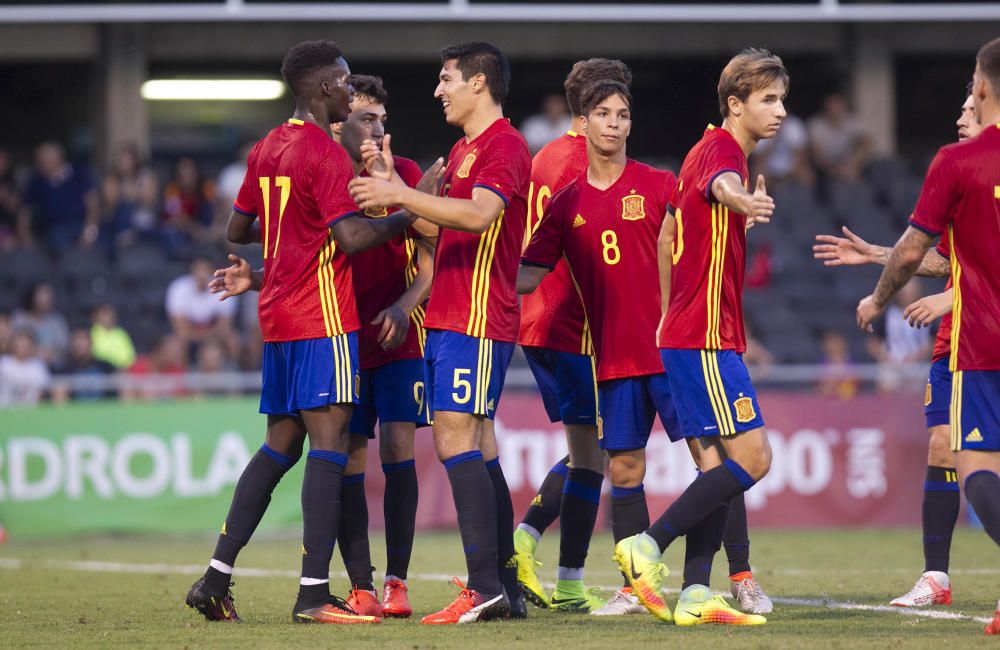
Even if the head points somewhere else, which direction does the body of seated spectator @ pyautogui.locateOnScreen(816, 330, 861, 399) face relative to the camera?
toward the camera

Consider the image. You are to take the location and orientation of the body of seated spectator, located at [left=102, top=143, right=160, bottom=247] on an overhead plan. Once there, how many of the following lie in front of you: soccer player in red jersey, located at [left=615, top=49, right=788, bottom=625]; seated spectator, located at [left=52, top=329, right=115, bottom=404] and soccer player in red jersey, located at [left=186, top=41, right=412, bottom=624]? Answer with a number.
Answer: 3

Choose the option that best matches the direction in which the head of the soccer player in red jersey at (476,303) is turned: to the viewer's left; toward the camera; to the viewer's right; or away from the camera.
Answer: to the viewer's left

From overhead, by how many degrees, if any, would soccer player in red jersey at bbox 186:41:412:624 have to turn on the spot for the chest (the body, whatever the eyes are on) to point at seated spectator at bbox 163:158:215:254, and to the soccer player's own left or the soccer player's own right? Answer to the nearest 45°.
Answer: approximately 45° to the soccer player's own left

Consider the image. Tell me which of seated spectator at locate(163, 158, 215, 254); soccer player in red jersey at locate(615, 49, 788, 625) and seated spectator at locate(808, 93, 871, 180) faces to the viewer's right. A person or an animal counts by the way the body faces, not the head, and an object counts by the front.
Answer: the soccer player in red jersey

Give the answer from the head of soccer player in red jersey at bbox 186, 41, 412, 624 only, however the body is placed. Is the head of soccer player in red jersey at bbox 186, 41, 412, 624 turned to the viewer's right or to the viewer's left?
to the viewer's right

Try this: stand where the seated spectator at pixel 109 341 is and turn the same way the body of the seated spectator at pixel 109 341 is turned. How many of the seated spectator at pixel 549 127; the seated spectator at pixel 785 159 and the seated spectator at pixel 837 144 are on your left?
3

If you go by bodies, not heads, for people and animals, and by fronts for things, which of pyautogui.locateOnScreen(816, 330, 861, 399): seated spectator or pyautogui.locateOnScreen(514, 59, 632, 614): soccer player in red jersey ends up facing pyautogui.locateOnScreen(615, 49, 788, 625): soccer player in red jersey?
the seated spectator

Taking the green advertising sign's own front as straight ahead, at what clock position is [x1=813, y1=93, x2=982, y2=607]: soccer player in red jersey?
The soccer player in red jersey is roughly at 11 o'clock from the green advertising sign.

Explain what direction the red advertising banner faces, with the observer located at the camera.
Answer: facing the viewer

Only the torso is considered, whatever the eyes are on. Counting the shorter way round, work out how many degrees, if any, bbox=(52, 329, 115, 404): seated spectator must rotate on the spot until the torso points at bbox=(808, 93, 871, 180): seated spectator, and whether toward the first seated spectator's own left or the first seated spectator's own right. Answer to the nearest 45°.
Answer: approximately 90° to the first seated spectator's own left

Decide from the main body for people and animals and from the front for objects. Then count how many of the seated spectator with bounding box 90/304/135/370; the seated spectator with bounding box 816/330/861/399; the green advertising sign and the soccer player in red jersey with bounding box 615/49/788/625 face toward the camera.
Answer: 3

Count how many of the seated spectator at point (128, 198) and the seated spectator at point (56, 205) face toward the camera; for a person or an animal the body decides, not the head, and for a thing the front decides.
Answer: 2

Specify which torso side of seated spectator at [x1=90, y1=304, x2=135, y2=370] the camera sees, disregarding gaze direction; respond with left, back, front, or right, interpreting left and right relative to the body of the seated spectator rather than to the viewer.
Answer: front

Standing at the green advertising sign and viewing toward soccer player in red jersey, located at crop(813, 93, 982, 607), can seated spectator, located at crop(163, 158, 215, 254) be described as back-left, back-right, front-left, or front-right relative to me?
back-left
